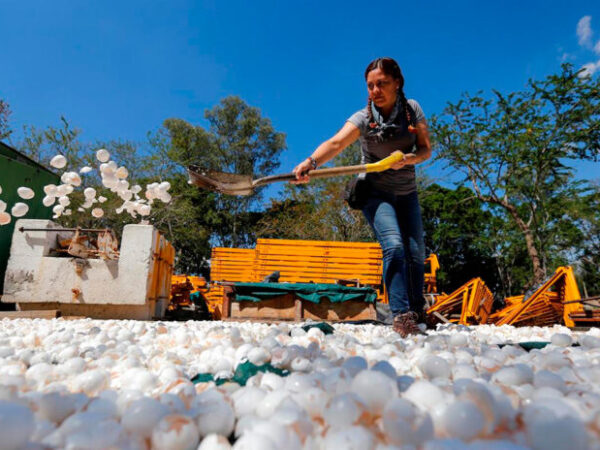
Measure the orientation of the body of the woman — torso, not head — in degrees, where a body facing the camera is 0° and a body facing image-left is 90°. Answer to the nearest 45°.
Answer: approximately 45°

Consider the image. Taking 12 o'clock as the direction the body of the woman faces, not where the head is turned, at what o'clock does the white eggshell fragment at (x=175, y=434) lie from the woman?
The white eggshell fragment is roughly at 11 o'clock from the woman.

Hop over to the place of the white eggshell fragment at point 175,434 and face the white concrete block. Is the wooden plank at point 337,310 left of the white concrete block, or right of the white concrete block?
right

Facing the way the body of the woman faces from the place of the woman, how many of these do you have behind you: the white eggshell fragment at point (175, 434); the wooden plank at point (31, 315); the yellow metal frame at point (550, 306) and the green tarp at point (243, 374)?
1

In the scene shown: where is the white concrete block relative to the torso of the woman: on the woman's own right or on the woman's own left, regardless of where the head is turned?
on the woman's own right

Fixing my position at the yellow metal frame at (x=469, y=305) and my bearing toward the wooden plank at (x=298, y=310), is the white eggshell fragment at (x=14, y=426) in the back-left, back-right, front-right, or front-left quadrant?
front-left

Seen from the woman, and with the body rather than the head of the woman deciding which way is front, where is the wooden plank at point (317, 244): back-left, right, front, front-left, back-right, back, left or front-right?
back-right

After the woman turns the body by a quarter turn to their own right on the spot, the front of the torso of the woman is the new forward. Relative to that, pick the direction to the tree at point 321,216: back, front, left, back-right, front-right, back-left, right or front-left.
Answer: front-right

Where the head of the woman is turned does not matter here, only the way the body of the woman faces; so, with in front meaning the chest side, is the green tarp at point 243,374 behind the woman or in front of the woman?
in front

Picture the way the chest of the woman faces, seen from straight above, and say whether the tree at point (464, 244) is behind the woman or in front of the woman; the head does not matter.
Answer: behind

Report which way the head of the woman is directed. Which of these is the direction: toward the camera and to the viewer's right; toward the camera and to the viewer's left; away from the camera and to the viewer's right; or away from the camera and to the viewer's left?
toward the camera and to the viewer's left

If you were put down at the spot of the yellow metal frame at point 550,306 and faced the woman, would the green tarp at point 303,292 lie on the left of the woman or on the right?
right
